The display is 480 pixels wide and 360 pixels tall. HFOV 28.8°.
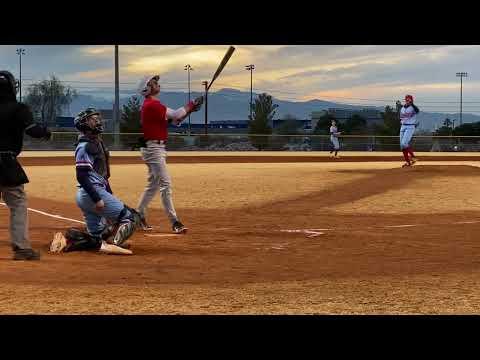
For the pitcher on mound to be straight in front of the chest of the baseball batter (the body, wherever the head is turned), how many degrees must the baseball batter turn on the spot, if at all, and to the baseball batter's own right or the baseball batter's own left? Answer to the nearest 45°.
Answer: approximately 45° to the baseball batter's own left

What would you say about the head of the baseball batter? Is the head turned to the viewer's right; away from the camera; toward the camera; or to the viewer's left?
to the viewer's right

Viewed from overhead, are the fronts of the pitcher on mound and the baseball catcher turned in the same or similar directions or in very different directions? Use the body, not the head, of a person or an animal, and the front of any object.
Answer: very different directions

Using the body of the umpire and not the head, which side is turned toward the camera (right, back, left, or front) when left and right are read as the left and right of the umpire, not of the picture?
right

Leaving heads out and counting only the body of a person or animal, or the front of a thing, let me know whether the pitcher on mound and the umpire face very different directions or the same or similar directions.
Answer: very different directions

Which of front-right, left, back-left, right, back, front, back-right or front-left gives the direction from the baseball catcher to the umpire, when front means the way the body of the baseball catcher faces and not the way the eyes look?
back-right

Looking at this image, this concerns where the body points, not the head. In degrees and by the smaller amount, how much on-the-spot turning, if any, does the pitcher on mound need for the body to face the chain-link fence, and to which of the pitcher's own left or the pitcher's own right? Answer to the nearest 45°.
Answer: approximately 135° to the pitcher's own right

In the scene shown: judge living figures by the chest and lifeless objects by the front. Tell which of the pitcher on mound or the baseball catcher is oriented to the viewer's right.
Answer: the baseball catcher

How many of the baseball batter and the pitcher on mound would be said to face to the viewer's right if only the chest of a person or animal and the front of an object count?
1

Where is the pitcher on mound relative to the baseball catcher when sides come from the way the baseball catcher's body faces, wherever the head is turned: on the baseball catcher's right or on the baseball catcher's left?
on the baseball catcher's left

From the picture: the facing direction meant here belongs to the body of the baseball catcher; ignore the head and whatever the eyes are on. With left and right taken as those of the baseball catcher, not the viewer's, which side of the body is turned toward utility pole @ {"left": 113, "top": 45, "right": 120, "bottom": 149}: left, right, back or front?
left

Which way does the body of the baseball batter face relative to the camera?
to the viewer's right

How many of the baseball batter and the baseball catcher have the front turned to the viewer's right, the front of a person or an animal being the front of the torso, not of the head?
2

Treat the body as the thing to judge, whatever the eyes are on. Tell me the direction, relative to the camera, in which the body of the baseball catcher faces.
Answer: to the viewer's right

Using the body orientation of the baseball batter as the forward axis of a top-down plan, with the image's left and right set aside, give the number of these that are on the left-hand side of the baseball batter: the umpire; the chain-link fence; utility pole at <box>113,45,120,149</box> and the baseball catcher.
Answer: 2
